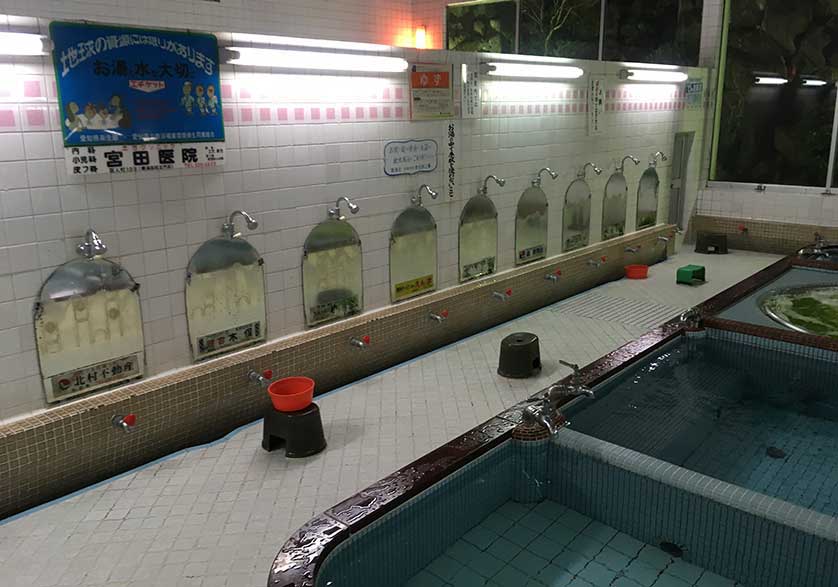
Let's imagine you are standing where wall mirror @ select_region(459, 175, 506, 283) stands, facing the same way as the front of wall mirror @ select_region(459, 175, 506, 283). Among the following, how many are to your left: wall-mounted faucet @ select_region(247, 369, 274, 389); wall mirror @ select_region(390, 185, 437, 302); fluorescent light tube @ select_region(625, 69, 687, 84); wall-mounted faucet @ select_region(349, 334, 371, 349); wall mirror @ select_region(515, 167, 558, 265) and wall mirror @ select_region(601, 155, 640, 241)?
3

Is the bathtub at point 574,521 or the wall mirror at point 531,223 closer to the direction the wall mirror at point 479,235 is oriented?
the bathtub

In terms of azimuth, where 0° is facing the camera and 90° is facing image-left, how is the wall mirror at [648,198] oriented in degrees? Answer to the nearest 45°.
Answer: approximately 315°

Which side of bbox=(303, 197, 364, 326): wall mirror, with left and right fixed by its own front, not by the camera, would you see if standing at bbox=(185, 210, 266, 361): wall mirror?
right

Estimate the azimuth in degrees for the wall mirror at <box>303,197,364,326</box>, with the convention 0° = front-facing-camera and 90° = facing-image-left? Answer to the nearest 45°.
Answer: approximately 315°

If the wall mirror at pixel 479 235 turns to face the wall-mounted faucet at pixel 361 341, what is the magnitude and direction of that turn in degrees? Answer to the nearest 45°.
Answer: approximately 90° to its right

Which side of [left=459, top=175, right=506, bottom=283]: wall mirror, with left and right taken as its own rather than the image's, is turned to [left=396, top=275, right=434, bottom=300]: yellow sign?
right

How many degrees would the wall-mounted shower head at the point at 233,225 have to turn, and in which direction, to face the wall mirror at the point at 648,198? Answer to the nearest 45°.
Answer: approximately 90° to its left

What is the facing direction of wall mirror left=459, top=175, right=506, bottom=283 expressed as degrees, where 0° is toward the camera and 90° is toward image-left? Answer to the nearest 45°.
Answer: approximately 315°

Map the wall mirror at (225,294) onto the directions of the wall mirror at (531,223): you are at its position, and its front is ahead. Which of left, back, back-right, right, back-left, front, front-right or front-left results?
right
